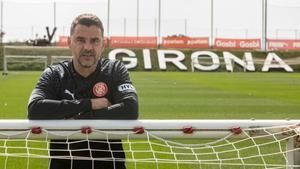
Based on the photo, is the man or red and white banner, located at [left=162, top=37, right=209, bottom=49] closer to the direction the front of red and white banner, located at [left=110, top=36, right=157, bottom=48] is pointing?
the man

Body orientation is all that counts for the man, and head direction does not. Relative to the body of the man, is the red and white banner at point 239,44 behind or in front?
behind

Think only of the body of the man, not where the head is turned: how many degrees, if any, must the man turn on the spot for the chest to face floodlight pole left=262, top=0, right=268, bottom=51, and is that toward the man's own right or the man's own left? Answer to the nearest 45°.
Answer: approximately 180°

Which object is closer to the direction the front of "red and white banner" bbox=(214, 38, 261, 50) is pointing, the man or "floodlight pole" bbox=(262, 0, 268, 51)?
the man

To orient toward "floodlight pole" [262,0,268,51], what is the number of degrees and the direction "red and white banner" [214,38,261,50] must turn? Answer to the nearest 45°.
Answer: approximately 90° to its left

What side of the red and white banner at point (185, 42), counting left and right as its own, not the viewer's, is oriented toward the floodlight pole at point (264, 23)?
left

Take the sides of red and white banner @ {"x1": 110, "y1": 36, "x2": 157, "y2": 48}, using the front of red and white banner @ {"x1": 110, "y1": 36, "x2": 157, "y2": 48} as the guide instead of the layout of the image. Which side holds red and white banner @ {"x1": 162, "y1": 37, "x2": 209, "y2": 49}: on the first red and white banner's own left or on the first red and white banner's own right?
on the first red and white banner's own left

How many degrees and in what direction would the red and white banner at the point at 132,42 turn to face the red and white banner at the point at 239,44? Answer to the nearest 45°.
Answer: approximately 90° to its left
